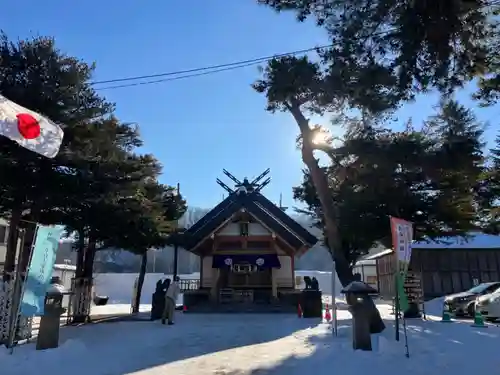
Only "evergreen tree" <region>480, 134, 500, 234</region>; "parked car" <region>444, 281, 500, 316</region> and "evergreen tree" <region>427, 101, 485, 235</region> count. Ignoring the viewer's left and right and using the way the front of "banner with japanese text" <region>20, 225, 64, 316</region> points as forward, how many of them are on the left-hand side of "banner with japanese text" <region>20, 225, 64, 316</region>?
3

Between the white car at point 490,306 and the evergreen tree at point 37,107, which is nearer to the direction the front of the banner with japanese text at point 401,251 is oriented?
the evergreen tree

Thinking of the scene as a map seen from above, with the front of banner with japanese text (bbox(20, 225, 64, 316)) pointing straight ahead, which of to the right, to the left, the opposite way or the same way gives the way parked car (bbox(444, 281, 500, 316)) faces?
to the right

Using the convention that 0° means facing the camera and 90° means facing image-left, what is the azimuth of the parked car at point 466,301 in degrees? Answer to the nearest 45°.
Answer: approximately 45°

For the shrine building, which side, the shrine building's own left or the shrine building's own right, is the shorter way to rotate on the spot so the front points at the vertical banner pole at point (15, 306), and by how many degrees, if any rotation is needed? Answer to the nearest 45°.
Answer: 0° — it already faces it

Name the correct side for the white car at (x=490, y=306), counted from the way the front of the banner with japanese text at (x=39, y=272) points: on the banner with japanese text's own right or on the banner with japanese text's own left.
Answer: on the banner with japanese text's own left

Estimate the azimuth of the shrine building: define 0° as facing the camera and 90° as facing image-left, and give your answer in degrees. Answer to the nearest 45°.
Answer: approximately 0°
